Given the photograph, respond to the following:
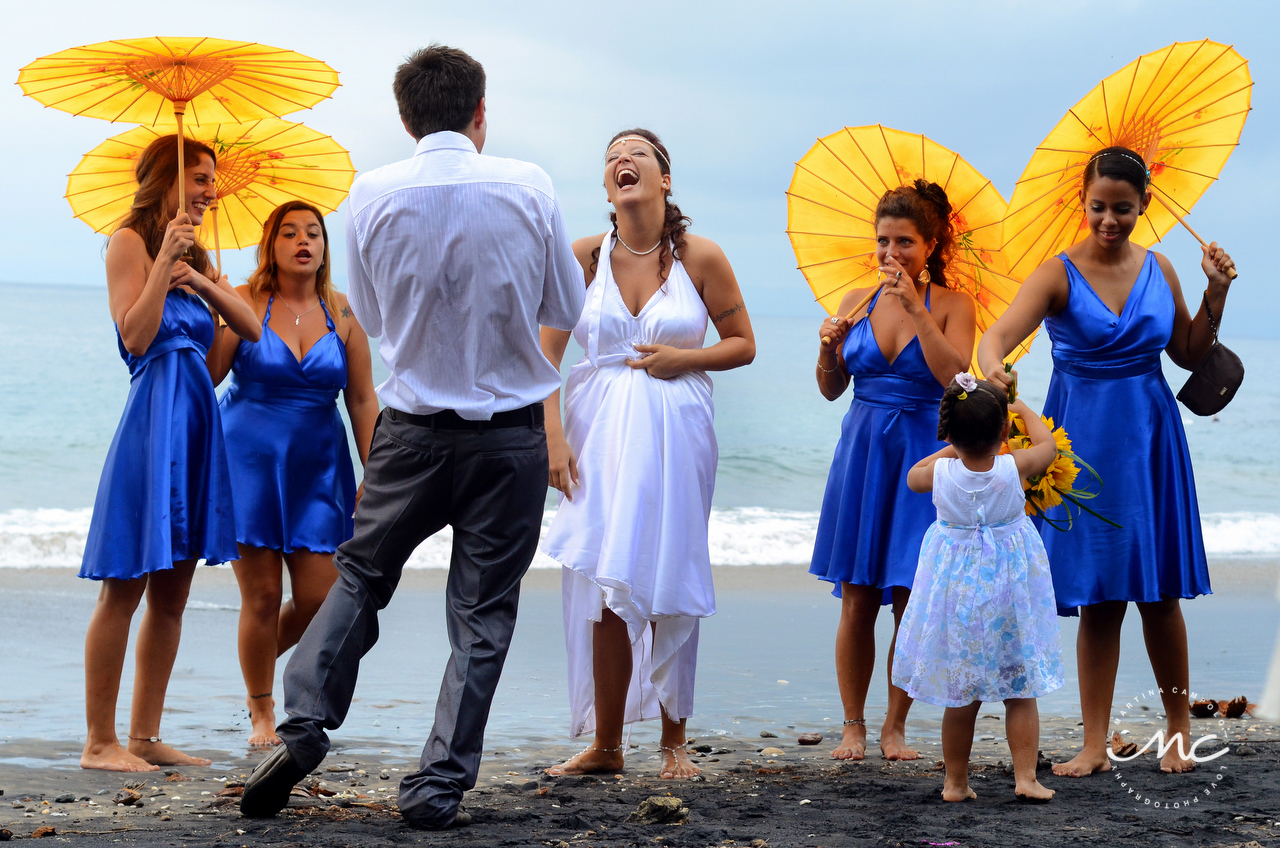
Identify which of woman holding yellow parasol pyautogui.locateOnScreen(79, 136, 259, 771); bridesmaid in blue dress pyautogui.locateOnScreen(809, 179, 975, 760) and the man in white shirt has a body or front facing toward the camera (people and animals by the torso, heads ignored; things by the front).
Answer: the bridesmaid in blue dress

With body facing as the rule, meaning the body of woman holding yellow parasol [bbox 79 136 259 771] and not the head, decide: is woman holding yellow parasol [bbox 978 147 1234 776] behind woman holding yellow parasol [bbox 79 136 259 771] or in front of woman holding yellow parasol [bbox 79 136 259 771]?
in front

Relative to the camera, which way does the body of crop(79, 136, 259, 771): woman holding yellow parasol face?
to the viewer's right

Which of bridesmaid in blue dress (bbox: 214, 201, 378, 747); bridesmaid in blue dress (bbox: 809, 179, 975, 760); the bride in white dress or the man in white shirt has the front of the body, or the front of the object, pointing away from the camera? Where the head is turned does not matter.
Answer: the man in white shirt

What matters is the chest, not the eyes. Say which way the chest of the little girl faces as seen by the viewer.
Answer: away from the camera

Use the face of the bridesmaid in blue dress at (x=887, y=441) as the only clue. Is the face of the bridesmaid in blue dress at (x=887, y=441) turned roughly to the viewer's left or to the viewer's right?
to the viewer's left

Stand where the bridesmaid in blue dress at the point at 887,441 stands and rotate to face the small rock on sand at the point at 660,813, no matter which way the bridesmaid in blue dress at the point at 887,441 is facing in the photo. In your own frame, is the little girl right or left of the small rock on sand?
left

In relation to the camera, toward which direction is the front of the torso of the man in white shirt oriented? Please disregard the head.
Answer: away from the camera

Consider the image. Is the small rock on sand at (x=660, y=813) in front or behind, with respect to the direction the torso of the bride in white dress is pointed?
in front

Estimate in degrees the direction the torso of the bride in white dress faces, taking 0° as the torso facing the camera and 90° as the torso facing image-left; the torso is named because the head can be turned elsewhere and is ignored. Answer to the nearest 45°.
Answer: approximately 0°

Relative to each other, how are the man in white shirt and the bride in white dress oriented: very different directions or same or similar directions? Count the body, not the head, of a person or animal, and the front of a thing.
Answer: very different directions

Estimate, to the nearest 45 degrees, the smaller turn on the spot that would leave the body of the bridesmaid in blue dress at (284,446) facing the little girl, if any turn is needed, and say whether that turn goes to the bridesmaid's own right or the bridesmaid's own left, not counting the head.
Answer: approximately 45° to the bridesmaid's own left
